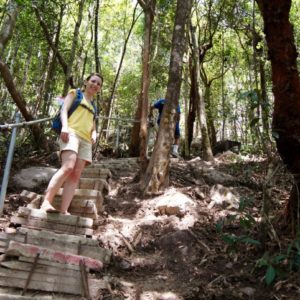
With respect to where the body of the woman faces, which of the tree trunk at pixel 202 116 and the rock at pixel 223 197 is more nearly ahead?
the rock

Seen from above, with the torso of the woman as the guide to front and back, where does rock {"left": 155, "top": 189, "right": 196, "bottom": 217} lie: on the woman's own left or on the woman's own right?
on the woman's own left

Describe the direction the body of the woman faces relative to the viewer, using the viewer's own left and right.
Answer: facing the viewer and to the right of the viewer

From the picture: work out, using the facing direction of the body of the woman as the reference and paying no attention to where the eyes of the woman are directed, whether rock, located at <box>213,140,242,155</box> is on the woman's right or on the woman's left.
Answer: on the woman's left

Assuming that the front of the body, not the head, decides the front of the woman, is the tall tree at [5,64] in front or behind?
behind

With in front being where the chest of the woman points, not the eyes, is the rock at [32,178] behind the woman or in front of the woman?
behind

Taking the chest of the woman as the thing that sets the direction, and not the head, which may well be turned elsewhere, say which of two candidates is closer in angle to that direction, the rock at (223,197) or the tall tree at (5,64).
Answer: the rock

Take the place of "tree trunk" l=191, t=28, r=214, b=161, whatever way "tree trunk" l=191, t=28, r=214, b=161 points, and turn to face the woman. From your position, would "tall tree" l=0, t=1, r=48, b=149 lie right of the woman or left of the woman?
right

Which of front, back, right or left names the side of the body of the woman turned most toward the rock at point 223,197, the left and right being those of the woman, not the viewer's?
left
